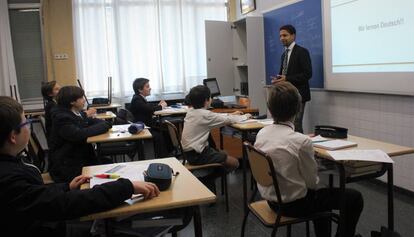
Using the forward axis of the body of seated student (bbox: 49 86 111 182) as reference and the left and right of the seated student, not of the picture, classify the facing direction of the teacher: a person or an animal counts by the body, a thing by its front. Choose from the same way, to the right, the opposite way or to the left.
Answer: the opposite way

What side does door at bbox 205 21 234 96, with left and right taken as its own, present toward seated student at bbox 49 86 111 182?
front

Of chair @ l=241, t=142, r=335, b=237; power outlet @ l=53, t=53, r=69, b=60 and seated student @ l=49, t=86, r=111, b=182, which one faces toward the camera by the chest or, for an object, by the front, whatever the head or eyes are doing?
the power outlet

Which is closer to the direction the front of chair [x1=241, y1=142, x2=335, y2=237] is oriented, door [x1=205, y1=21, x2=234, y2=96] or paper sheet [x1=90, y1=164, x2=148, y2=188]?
the door

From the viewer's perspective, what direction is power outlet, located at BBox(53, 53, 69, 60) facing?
toward the camera

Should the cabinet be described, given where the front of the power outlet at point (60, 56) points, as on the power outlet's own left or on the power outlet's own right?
on the power outlet's own left

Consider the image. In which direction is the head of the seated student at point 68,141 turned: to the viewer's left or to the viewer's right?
to the viewer's right

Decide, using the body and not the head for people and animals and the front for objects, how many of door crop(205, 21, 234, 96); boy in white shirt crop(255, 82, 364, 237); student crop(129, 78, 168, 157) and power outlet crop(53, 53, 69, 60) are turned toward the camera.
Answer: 2

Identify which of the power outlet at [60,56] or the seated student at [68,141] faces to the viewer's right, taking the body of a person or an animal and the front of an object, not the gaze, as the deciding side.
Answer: the seated student

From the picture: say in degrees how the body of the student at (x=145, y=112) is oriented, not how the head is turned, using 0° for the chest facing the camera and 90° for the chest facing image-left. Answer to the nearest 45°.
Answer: approximately 270°

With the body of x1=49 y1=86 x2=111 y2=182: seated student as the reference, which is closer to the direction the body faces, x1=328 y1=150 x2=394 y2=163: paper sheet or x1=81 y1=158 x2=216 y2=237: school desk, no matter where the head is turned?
the paper sheet

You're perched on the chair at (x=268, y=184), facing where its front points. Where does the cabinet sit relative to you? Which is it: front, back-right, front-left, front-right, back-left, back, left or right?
front-left

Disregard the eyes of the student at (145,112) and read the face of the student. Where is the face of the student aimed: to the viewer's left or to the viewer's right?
to the viewer's right

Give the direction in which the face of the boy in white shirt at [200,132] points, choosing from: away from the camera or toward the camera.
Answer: away from the camera

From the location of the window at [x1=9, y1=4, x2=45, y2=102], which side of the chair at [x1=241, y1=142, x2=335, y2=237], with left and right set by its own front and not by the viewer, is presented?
left

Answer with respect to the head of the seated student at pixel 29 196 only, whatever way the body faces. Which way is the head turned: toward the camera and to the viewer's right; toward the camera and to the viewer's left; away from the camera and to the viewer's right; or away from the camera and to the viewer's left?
away from the camera and to the viewer's right
